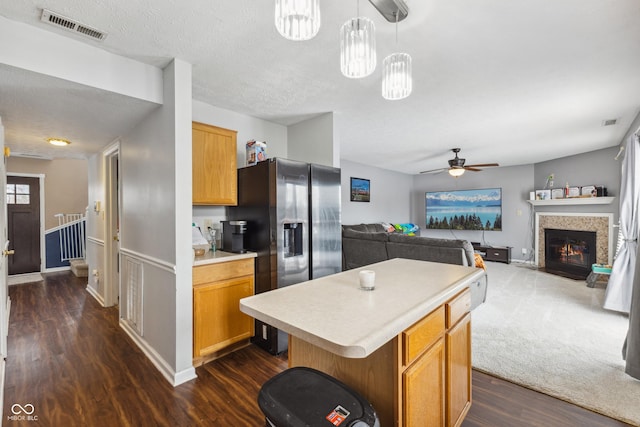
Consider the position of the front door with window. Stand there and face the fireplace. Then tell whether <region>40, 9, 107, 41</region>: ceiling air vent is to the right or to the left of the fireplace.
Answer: right

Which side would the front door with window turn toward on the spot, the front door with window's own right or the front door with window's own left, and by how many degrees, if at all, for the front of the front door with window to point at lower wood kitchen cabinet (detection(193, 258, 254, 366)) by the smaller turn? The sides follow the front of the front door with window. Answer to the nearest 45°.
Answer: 0° — it already faces it

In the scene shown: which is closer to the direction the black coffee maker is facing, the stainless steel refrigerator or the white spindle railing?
the stainless steel refrigerator

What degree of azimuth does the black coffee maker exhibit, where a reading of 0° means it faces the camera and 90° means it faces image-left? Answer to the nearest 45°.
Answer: approximately 315°

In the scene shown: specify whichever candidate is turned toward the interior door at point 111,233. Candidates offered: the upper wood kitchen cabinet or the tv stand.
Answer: the tv stand

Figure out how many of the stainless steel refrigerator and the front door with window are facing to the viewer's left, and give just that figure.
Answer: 0

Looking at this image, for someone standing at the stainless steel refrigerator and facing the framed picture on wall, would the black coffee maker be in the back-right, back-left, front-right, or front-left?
back-left

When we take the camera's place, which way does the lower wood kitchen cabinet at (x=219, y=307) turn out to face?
facing the viewer and to the right of the viewer

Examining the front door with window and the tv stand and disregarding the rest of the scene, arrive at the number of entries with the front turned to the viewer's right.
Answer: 0

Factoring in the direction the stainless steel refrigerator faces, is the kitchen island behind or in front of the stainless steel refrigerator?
in front

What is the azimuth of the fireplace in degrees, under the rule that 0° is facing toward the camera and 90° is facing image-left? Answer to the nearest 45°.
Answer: approximately 45°
